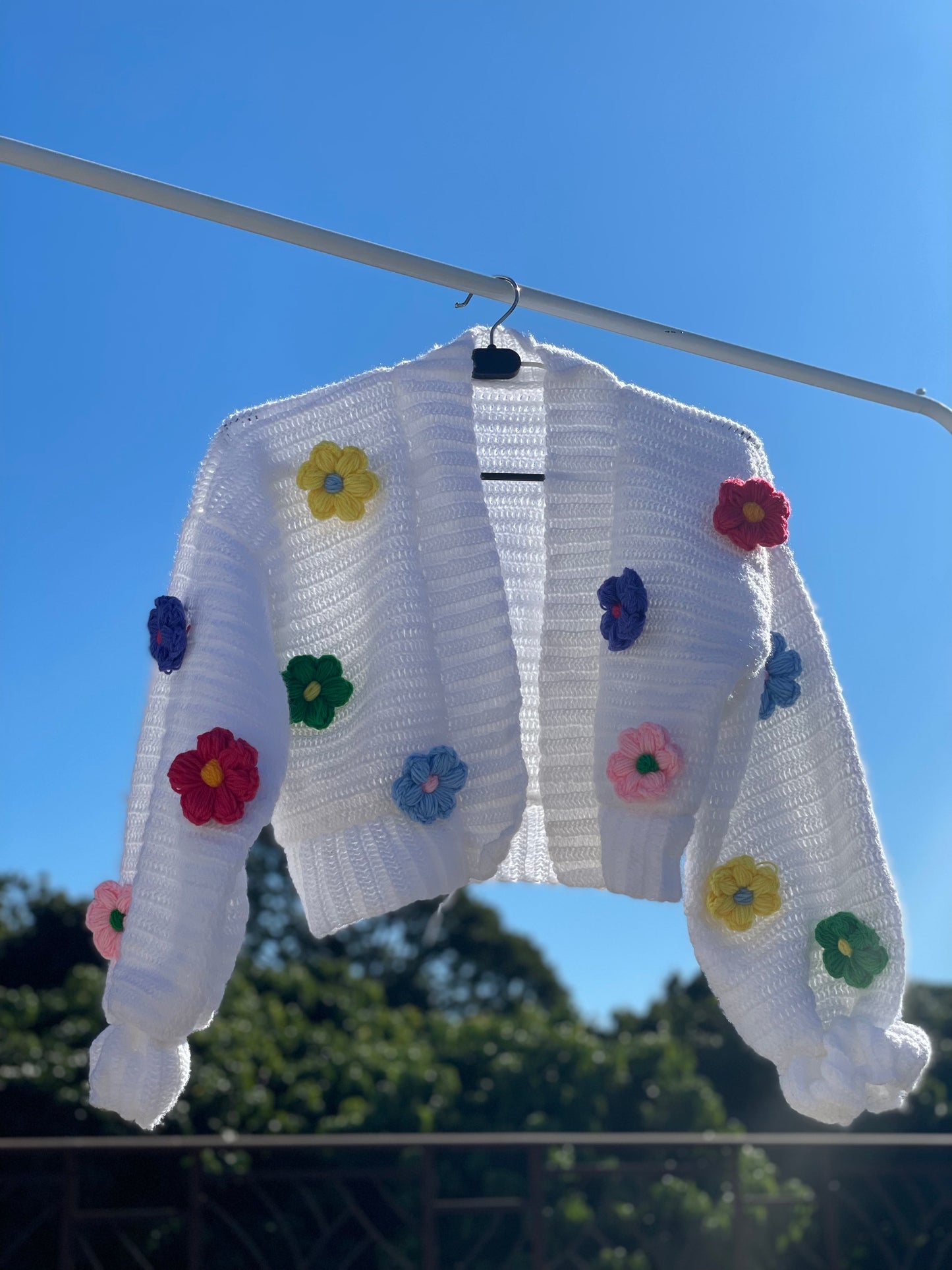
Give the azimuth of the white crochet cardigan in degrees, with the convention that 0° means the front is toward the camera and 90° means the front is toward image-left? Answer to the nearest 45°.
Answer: approximately 0°

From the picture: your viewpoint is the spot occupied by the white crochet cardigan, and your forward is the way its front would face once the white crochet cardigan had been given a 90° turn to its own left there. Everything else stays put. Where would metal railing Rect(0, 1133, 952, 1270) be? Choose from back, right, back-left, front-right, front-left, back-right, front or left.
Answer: left
